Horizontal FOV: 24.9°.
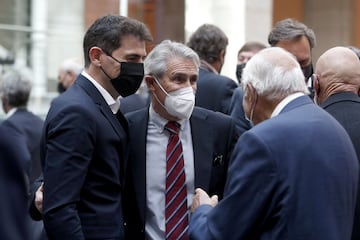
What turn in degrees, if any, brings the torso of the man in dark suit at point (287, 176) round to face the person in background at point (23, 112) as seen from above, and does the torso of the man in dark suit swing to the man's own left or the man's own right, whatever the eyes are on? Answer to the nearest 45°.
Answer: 0° — they already face them

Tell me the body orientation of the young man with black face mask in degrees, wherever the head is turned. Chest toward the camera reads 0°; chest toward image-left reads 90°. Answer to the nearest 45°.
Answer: approximately 270°

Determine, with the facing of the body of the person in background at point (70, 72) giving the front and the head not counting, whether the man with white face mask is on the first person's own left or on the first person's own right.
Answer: on the first person's own left

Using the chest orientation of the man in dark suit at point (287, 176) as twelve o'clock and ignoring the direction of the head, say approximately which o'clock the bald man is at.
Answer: The bald man is roughly at 2 o'clock from the man in dark suit.

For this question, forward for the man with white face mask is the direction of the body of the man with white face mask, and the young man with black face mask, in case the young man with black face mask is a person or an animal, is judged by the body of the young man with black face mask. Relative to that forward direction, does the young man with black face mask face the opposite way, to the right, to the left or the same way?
to the left

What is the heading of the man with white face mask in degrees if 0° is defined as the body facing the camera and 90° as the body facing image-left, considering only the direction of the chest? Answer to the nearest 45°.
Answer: approximately 0°

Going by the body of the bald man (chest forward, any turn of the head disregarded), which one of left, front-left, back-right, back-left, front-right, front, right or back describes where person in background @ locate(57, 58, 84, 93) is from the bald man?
front-left

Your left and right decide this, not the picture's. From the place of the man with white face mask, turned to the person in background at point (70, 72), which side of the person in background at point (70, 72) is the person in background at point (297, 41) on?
right
